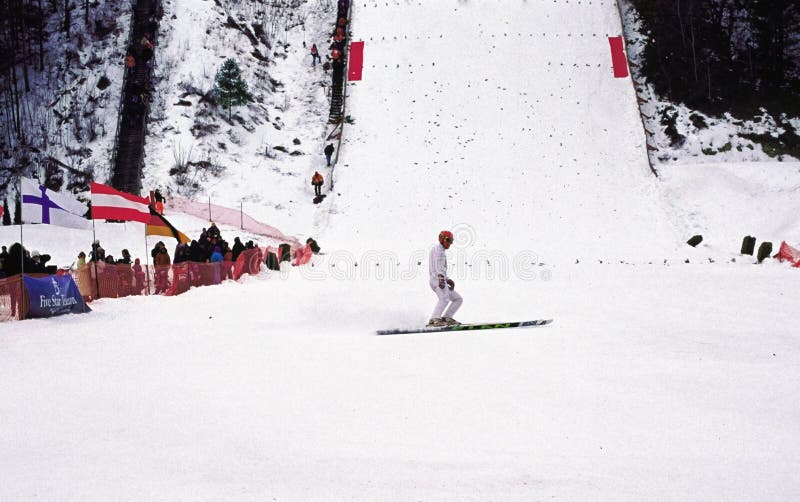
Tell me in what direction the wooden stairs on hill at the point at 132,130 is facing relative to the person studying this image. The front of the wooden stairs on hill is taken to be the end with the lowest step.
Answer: facing the viewer

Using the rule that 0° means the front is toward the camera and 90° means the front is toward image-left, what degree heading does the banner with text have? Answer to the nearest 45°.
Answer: approximately 0°

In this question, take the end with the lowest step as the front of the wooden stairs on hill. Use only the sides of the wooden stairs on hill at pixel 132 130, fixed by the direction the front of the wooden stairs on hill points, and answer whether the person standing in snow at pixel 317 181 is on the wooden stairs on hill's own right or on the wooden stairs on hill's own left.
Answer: on the wooden stairs on hill's own left

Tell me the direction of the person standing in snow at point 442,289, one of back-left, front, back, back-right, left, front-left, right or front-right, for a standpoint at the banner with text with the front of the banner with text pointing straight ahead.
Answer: front-left

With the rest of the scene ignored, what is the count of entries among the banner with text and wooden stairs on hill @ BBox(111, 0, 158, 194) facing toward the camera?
2

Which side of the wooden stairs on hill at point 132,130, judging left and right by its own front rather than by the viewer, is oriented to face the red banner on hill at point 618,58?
left

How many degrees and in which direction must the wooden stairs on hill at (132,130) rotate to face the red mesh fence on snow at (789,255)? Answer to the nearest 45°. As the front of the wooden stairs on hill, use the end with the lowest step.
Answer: approximately 45° to its left

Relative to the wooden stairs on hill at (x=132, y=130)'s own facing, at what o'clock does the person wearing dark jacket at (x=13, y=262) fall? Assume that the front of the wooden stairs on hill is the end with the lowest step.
The person wearing dark jacket is roughly at 12 o'clock from the wooden stairs on hill.

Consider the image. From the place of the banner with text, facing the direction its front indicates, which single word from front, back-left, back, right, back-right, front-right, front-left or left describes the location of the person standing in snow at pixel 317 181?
back-left

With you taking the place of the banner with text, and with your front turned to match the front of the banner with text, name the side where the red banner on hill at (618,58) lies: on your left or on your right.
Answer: on your left

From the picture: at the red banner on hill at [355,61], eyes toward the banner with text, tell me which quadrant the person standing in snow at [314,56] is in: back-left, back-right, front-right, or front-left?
back-right

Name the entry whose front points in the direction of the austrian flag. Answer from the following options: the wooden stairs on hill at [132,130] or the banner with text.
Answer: the wooden stairs on hill

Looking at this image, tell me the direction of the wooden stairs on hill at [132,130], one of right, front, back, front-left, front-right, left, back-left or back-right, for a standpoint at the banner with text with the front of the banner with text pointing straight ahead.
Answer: back
